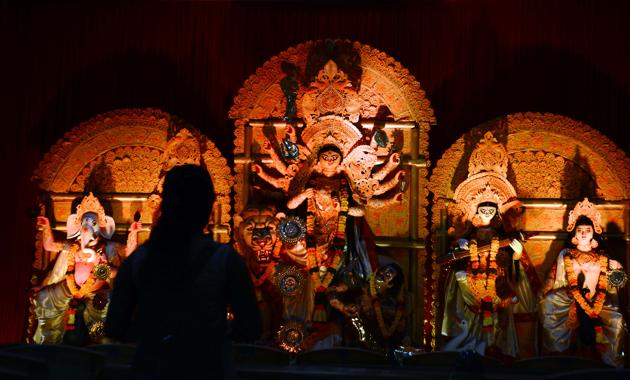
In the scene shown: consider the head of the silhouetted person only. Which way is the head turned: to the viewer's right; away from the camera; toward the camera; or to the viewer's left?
away from the camera

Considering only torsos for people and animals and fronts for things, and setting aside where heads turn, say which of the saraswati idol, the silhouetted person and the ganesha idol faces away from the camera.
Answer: the silhouetted person

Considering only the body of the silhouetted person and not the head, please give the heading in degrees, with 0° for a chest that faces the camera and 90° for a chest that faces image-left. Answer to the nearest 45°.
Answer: approximately 180°

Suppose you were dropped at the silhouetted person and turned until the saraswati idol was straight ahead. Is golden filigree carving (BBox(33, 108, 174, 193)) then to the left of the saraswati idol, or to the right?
left

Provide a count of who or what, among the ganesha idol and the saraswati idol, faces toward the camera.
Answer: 2

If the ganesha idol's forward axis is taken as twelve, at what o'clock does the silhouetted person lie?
The silhouetted person is roughly at 12 o'clock from the ganesha idol.

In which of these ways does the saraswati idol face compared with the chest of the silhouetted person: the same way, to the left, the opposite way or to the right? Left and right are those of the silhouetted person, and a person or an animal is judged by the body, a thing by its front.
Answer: the opposite way

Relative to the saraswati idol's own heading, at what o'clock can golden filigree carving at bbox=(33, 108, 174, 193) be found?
The golden filigree carving is roughly at 3 o'clock from the saraswati idol.

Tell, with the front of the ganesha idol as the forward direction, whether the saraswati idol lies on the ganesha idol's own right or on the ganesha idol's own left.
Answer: on the ganesha idol's own left

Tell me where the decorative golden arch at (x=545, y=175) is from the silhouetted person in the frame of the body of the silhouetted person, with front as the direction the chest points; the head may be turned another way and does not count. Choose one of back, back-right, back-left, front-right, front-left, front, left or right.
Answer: front-right

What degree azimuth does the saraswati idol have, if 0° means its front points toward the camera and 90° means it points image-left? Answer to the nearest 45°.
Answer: approximately 0°

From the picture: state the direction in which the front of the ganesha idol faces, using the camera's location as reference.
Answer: facing the viewer

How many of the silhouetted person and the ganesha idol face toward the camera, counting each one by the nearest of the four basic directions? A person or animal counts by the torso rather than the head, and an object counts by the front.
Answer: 1
